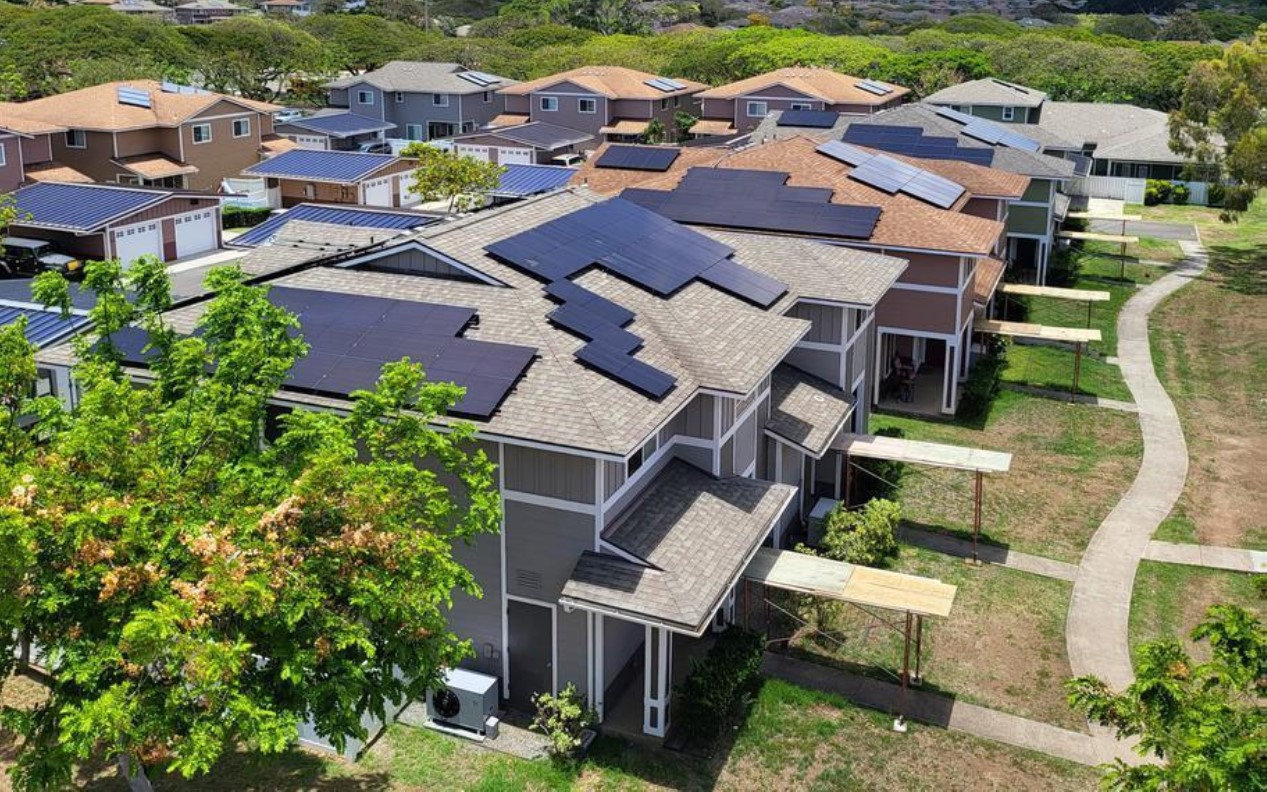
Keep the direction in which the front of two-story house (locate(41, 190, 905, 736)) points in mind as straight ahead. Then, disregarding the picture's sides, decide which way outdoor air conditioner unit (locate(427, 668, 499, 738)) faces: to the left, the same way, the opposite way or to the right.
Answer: to the right

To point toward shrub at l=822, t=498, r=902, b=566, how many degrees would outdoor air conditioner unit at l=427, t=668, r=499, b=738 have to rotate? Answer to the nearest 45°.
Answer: approximately 180°

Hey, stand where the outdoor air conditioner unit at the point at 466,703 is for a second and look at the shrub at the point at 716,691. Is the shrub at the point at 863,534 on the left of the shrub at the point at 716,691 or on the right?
left

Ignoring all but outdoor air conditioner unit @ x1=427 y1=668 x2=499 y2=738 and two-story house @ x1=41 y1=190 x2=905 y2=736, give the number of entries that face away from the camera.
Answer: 0

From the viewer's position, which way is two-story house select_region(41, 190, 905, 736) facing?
facing the viewer and to the right of the viewer

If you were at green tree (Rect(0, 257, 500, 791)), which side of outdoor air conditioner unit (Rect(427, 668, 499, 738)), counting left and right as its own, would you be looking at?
front

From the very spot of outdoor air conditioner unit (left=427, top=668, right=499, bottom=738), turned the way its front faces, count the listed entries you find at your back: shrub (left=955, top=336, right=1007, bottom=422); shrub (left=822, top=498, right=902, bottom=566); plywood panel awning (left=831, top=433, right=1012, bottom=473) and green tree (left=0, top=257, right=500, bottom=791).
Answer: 3

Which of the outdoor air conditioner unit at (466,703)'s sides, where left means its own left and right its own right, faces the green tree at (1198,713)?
left

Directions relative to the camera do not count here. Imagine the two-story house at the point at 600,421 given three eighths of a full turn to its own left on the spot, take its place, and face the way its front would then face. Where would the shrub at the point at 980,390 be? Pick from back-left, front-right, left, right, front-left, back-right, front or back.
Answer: front-right

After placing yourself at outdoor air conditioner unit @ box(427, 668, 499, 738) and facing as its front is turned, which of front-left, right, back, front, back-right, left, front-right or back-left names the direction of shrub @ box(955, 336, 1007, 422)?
back

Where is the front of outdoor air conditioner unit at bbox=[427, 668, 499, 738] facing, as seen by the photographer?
facing the viewer and to the left of the viewer
